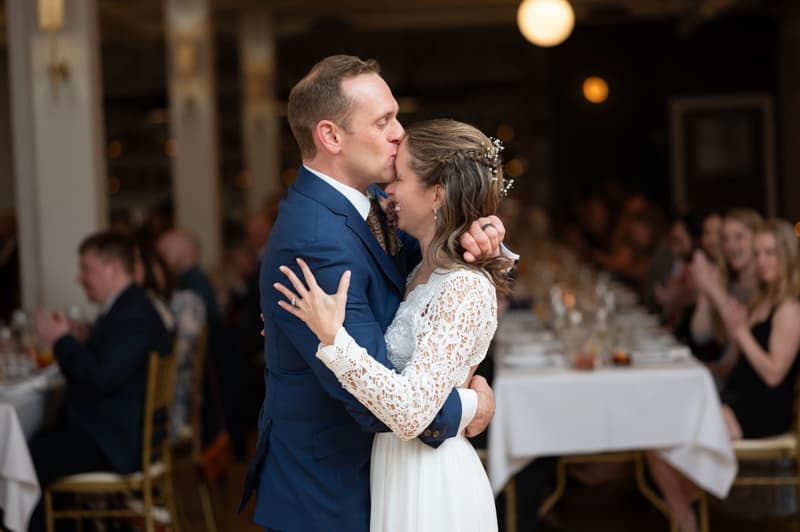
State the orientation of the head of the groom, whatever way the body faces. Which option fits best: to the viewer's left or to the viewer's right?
to the viewer's right

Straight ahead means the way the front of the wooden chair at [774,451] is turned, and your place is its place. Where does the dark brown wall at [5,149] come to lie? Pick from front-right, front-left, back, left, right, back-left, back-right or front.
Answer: front-right

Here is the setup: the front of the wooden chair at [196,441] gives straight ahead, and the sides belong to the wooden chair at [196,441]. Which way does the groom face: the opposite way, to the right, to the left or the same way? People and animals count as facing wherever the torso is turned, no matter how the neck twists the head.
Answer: the opposite way

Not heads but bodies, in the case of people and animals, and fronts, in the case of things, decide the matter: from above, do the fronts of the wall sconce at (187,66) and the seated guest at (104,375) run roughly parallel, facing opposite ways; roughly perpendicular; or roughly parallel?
roughly perpendicular

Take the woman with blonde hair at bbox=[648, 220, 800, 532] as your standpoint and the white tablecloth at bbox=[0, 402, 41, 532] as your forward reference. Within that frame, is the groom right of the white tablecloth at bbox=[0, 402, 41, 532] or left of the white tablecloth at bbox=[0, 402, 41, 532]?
left

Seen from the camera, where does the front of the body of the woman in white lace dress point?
to the viewer's left

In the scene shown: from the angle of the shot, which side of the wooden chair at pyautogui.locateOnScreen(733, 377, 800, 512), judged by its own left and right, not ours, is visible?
left

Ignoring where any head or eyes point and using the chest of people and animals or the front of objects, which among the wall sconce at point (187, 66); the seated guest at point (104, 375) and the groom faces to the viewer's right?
the groom

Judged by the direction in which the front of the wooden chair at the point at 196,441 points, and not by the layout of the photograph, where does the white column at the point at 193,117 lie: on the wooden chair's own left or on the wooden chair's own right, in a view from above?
on the wooden chair's own right
